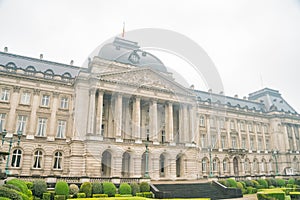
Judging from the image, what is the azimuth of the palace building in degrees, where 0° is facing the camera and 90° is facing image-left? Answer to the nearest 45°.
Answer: approximately 315°

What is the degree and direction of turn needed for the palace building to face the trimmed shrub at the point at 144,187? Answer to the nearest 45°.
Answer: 0° — it already faces it

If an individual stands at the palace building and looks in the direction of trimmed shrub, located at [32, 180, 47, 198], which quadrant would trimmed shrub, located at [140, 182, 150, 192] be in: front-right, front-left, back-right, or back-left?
front-left

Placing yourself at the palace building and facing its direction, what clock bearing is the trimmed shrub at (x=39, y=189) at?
The trimmed shrub is roughly at 2 o'clock from the palace building.

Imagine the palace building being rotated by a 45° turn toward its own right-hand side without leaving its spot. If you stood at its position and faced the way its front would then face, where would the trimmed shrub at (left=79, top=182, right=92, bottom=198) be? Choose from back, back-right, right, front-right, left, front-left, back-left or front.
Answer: front

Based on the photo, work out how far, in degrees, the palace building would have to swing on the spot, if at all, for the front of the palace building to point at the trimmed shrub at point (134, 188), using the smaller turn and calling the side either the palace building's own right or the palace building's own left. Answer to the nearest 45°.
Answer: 0° — it already faces it

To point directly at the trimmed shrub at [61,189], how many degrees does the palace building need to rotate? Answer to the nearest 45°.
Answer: approximately 45° to its right

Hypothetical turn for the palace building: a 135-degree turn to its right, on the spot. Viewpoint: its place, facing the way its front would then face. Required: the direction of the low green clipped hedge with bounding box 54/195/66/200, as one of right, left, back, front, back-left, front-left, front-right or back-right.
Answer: left
